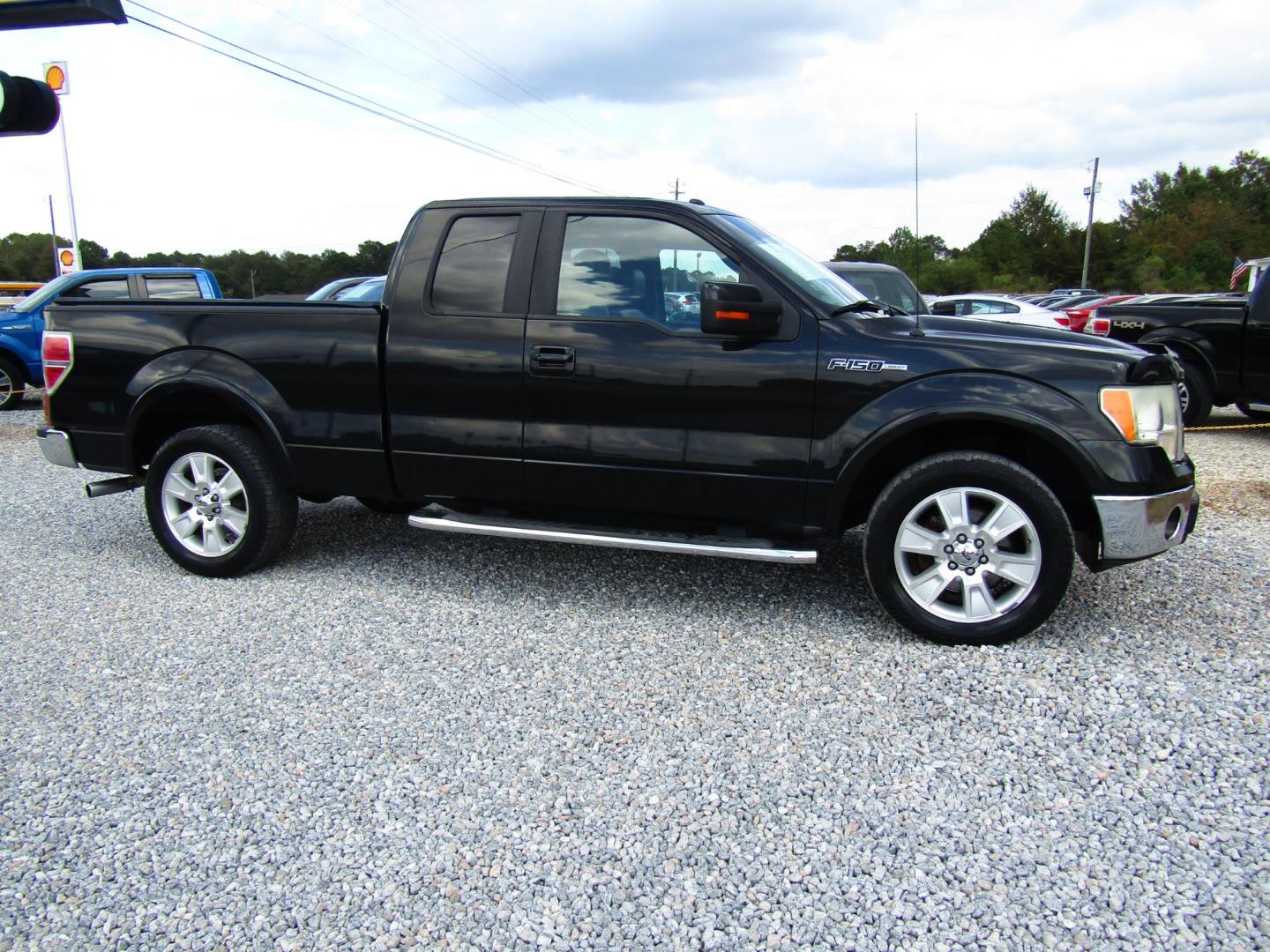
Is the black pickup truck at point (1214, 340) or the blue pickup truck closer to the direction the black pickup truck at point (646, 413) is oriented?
the black pickup truck

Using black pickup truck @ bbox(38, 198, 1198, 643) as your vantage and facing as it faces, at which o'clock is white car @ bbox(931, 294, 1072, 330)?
The white car is roughly at 10 o'clock from the black pickup truck.

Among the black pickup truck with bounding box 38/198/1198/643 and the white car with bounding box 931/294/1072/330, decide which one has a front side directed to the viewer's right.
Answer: the black pickup truck

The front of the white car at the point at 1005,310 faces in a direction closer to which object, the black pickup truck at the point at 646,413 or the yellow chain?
the black pickup truck

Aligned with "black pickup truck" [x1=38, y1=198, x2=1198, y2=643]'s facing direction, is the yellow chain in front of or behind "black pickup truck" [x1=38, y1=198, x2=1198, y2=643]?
in front

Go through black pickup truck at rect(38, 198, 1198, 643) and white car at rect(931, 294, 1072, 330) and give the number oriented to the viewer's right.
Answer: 1

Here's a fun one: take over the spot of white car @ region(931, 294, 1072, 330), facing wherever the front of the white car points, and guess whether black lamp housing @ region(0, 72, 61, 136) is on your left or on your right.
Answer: on your left

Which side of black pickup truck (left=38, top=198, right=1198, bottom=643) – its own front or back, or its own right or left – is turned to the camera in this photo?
right

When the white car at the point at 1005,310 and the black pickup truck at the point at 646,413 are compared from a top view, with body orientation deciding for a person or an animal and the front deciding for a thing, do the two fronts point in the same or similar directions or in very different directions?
very different directions

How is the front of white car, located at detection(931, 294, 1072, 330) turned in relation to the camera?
facing to the left of the viewer

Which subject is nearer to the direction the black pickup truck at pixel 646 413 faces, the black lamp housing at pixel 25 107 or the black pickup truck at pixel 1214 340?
the black pickup truck

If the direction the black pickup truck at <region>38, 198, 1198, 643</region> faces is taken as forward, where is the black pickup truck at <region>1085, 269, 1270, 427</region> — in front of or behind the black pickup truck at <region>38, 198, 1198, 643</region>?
in front

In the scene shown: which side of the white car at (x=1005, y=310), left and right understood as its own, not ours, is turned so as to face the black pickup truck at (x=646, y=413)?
left
